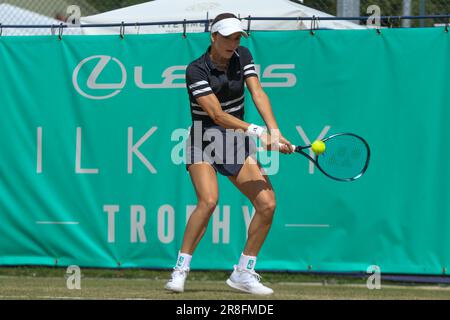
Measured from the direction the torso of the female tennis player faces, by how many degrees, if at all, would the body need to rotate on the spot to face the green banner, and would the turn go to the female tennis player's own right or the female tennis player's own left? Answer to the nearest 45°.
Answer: approximately 135° to the female tennis player's own left

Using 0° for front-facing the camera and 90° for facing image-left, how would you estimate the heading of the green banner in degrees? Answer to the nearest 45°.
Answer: approximately 0°

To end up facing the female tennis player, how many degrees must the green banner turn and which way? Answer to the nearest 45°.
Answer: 0° — it already faces them

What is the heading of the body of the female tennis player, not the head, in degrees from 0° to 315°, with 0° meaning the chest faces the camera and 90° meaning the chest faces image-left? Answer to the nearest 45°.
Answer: approximately 315°
